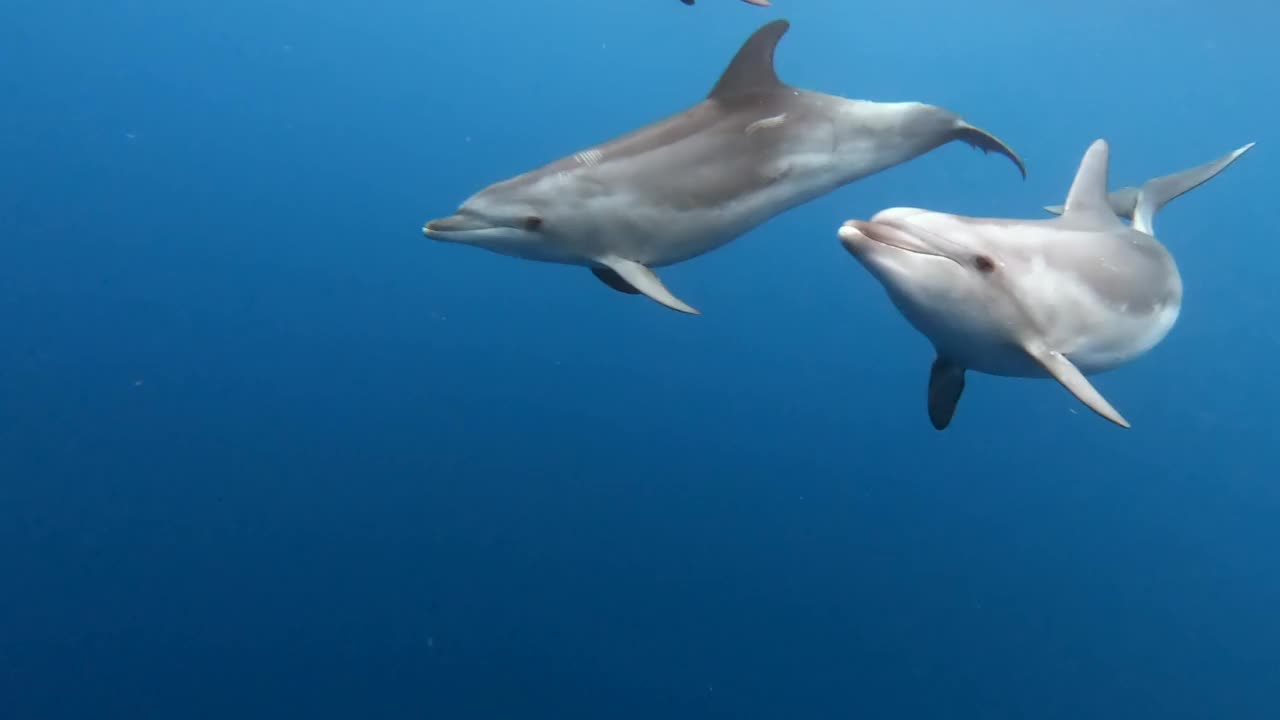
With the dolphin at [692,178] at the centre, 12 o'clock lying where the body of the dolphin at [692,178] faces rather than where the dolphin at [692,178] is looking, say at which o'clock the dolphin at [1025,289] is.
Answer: the dolphin at [1025,289] is roughly at 7 o'clock from the dolphin at [692,178].

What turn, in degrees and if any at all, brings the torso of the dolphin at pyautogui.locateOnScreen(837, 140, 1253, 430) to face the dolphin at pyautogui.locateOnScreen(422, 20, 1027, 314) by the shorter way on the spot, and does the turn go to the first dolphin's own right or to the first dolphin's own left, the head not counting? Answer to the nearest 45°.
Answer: approximately 45° to the first dolphin's own right

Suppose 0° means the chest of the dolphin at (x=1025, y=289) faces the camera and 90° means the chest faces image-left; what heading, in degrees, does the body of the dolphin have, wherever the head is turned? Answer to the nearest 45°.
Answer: approximately 45°

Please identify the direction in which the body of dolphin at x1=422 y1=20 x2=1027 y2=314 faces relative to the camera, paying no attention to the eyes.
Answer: to the viewer's left
